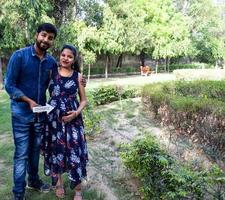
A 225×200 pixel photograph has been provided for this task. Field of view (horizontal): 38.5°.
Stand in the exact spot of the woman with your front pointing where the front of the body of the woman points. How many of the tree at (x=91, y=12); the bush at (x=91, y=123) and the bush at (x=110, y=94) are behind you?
3

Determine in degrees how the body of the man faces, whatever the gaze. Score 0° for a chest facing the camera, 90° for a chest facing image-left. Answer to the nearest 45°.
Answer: approximately 315°

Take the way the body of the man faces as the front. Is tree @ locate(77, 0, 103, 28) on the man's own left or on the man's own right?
on the man's own left

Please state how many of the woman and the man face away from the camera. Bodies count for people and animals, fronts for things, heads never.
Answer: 0

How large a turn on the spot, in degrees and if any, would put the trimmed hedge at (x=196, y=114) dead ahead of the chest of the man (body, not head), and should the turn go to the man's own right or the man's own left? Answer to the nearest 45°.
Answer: approximately 90° to the man's own left

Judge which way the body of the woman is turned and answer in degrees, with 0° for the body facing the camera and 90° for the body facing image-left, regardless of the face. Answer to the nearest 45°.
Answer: approximately 0°

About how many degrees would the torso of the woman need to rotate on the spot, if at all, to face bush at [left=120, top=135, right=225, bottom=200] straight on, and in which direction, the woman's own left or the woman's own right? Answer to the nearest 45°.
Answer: approximately 90° to the woman's own left

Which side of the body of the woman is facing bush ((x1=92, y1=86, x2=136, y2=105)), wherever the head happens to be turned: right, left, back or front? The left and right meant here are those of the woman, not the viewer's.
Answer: back

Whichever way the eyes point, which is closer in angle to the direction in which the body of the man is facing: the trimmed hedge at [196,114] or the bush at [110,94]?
the trimmed hedge

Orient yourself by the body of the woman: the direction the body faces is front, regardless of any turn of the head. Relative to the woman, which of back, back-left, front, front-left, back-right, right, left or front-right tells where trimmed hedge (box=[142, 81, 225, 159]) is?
back-left

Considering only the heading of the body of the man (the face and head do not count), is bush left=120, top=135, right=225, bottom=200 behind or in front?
in front
